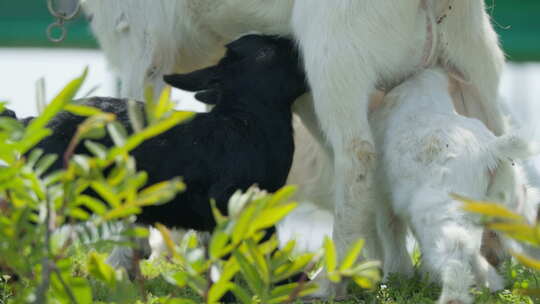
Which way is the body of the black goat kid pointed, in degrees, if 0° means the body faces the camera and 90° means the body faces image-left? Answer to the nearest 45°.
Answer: approximately 270°

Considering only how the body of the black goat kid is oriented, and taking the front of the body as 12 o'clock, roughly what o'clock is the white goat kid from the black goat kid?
The white goat kid is roughly at 1 o'clock from the black goat kid.
